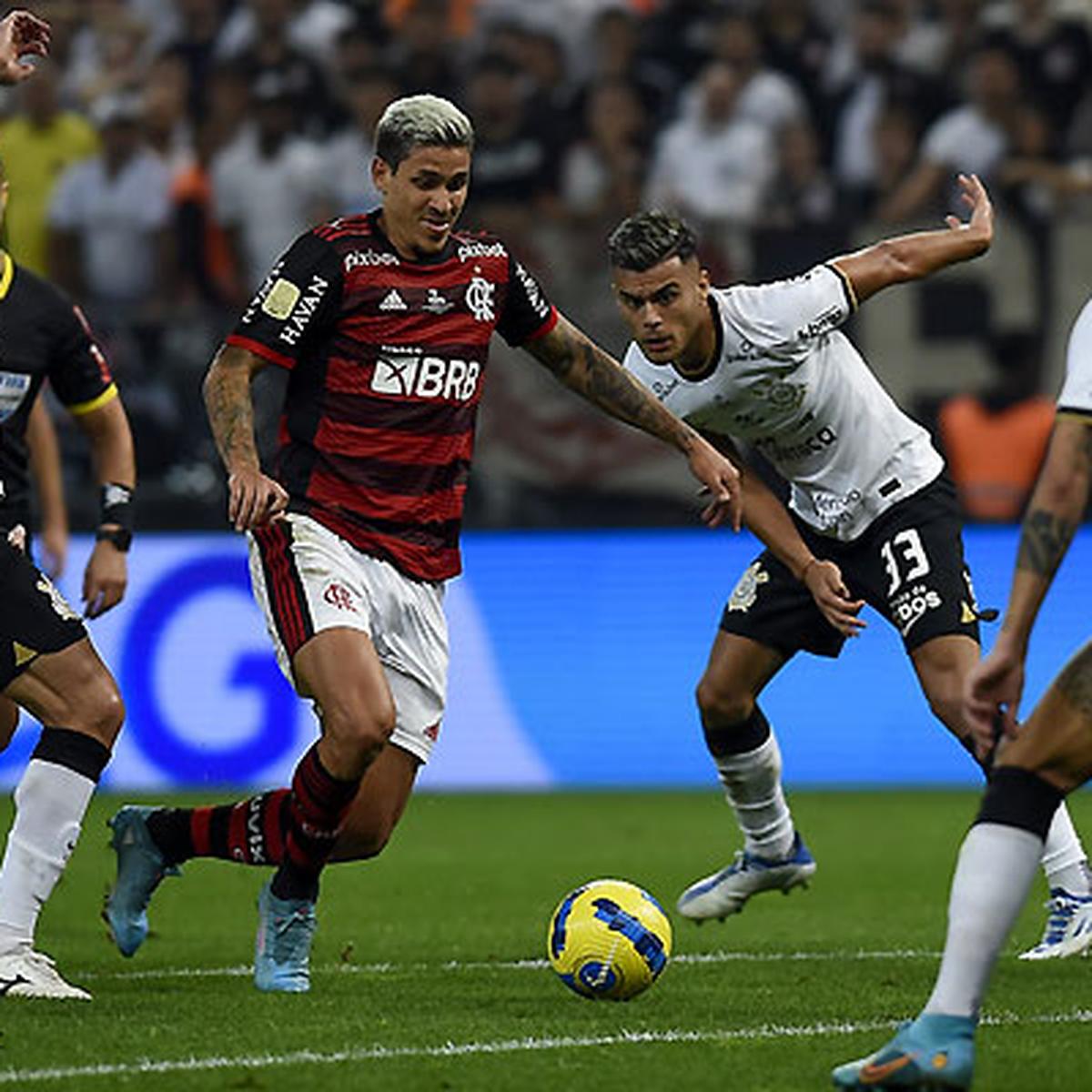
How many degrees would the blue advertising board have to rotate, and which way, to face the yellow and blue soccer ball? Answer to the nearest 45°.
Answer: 0° — it already faces it

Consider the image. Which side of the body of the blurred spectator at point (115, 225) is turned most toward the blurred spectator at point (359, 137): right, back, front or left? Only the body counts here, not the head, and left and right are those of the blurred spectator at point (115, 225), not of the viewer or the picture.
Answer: left

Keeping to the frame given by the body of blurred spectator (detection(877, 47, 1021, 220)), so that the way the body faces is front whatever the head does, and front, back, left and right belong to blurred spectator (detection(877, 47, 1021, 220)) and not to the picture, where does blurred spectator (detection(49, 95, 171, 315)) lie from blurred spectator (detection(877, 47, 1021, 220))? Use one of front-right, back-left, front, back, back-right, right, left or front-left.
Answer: front-right

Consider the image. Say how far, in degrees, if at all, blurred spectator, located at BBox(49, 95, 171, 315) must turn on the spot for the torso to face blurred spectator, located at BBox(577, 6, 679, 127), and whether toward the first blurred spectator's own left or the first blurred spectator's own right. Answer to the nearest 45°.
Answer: approximately 90° to the first blurred spectator's own left

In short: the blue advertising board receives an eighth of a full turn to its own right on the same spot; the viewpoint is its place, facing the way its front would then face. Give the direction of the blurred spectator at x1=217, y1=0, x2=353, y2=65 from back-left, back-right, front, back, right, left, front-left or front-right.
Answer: right

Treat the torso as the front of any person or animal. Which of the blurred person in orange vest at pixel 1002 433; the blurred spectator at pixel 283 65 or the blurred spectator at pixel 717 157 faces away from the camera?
the blurred person in orange vest at pixel 1002 433

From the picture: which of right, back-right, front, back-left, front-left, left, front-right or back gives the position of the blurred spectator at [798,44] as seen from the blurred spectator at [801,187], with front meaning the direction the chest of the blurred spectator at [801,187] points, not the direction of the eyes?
back

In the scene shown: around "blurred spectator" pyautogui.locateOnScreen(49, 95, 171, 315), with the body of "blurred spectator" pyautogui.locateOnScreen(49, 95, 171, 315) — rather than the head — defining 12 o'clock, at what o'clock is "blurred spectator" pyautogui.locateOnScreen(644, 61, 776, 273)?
"blurred spectator" pyautogui.locateOnScreen(644, 61, 776, 273) is roughly at 9 o'clock from "blurred spectator" pyautogui.locateOnScreen(49, 95, 171, 315).

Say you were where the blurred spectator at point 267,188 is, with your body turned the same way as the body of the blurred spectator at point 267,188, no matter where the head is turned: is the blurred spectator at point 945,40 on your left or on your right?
on your left

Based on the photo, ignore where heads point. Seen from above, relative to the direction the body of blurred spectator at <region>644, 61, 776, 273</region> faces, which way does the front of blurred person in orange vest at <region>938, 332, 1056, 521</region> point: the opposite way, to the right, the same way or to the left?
the opposite way

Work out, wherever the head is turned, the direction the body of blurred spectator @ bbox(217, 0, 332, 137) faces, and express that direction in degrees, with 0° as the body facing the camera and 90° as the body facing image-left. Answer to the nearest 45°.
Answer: approximately 0°
